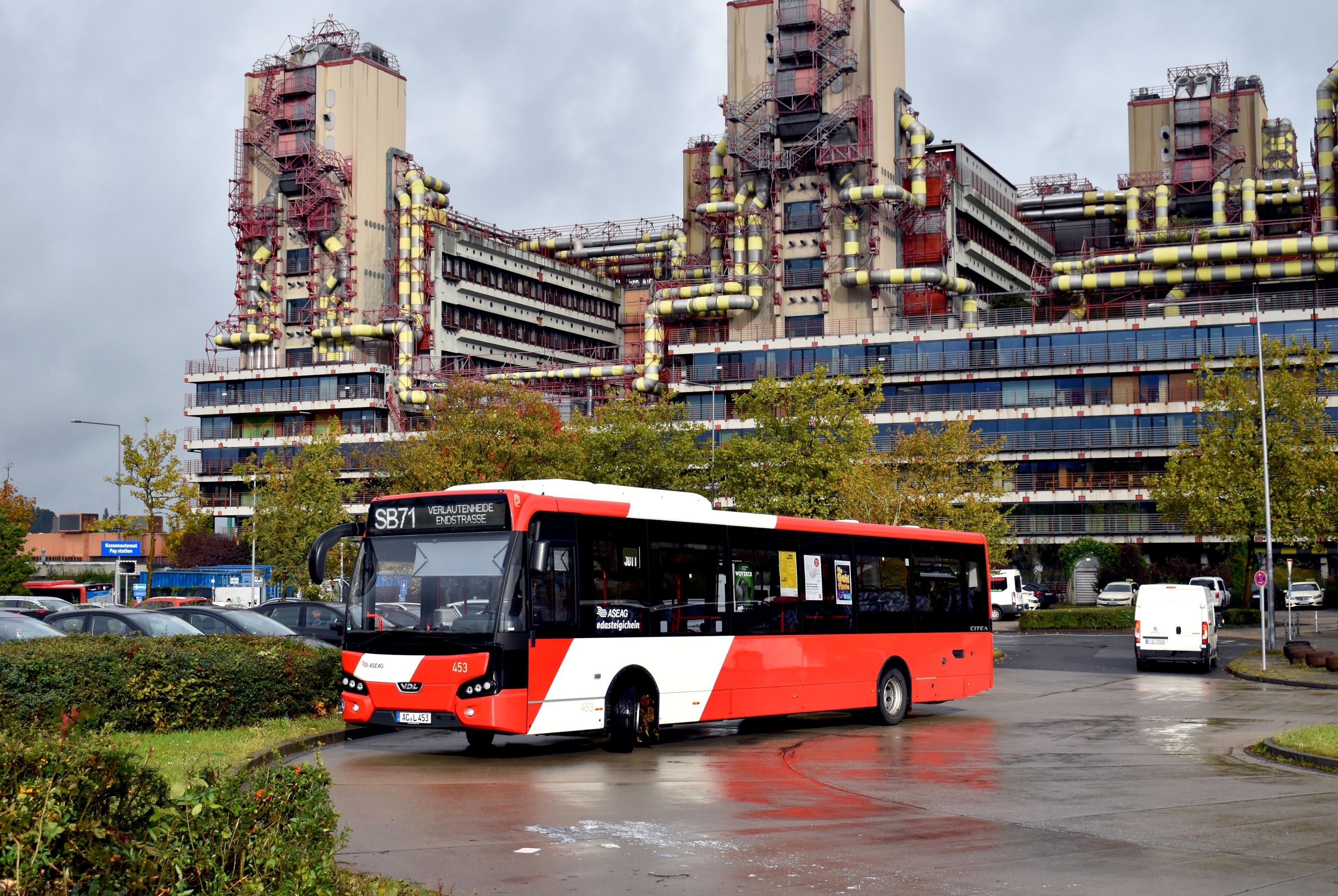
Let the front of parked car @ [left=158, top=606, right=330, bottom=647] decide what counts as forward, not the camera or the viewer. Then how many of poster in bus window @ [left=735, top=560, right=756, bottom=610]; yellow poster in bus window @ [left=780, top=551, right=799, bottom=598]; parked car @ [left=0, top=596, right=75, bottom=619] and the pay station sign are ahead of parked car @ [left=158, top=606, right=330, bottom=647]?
2

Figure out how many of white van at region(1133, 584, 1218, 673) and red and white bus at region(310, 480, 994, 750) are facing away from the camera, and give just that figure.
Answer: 1

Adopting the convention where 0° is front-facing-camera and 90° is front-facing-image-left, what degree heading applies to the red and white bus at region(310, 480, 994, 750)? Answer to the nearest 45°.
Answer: approximately 45°

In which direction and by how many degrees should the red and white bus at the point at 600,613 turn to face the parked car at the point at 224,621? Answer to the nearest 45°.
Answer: approximately 90° to its right

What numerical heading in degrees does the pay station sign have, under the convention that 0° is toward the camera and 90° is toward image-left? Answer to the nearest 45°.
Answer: approximately 0°

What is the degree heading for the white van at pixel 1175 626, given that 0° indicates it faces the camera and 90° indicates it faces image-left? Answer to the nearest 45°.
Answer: approximately 180°

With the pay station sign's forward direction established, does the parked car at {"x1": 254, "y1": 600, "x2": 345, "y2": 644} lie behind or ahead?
ahead

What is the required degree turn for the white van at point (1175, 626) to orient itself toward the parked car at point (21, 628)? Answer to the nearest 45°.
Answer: approximately 135° to its left

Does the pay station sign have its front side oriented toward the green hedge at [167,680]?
yes
